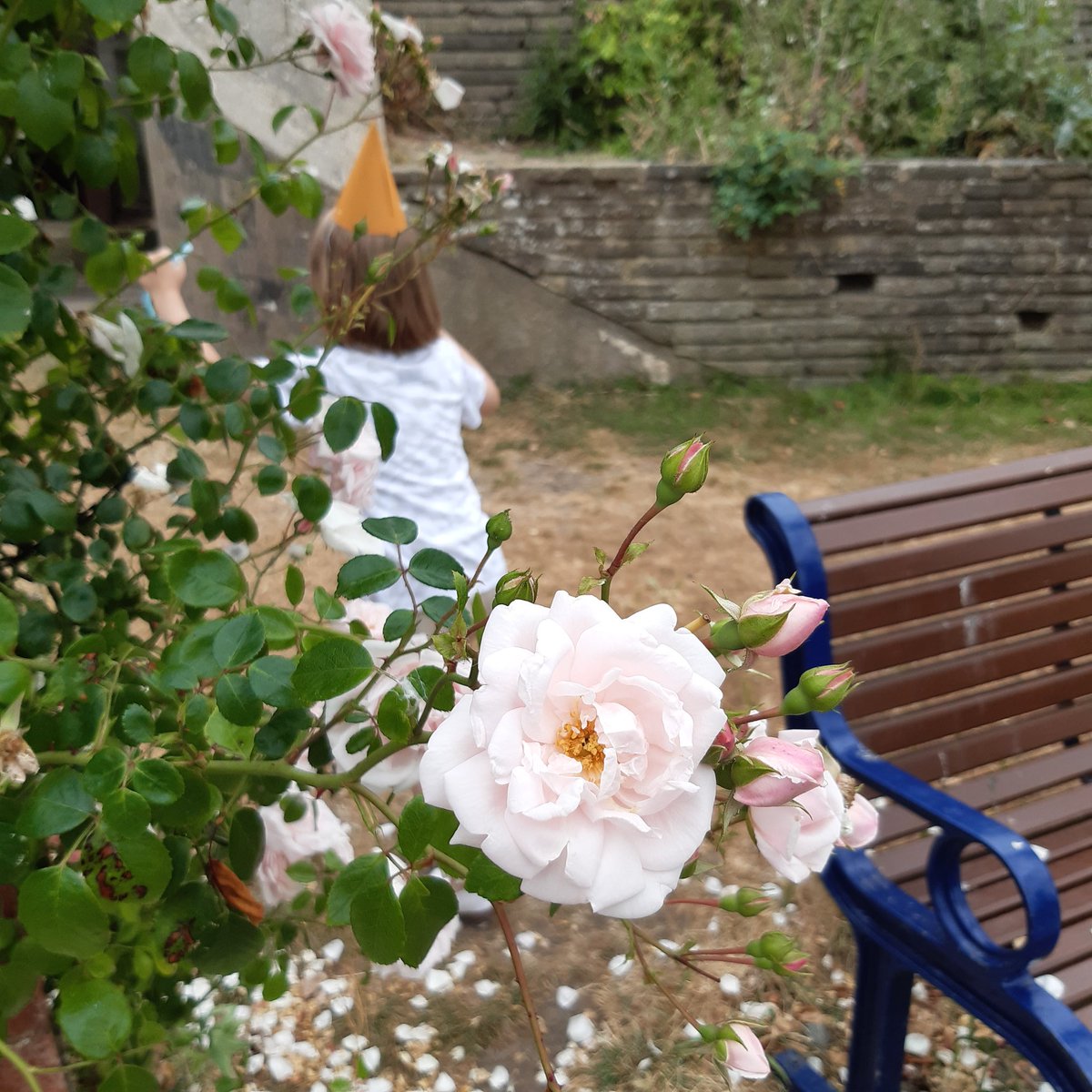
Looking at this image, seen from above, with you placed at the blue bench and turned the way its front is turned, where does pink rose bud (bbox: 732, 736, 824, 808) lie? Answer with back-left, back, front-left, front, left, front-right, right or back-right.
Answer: front-right

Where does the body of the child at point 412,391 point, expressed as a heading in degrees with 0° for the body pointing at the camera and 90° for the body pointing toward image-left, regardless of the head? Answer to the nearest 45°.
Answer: approximately 180°

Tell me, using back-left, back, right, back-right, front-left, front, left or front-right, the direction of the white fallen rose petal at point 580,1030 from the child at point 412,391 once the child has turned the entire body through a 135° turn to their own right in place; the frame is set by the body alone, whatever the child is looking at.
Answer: front-right

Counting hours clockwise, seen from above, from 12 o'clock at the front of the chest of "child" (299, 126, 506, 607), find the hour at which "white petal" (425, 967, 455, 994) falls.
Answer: The white petal is roughly at 6 o'clock from the child.

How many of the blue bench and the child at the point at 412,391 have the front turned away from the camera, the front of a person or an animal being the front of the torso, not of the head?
1

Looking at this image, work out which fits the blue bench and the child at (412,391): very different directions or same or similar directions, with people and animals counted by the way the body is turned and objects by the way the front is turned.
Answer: very different directions

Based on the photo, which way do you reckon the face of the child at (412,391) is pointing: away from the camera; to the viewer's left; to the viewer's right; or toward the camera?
away from the camera

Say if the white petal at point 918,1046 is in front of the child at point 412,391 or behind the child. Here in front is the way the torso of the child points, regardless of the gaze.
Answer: behind

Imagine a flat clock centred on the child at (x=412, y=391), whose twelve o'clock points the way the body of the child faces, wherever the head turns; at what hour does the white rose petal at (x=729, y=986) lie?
The white rose petal is roughly at 5 o'clock from the child.

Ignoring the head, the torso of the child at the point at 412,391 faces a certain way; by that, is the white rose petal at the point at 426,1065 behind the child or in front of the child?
behind

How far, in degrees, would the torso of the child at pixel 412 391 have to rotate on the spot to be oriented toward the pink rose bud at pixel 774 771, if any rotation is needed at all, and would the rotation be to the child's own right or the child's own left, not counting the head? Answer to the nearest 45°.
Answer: approximately 180°

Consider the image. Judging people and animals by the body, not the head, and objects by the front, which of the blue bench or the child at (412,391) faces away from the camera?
the child
